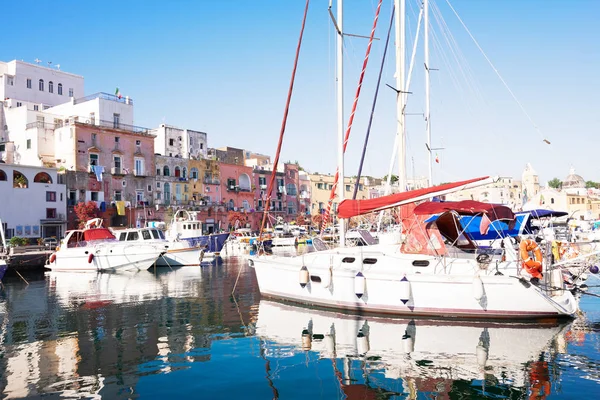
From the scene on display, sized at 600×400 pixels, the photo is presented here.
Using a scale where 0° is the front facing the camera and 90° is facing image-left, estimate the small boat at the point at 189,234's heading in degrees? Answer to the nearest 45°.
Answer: approximately 270°

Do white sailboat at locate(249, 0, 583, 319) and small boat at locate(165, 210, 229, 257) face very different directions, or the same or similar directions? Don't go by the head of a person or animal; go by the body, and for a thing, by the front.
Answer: very different directions

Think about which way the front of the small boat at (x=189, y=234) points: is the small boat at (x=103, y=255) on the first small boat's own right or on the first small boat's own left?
on the first small boat's own right

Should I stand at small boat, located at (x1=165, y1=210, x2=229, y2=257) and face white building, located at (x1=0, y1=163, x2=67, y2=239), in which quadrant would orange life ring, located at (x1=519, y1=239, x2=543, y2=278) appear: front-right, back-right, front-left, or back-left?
back-left

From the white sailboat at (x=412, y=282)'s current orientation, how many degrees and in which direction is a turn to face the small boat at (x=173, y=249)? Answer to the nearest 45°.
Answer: approximately 45° to its right

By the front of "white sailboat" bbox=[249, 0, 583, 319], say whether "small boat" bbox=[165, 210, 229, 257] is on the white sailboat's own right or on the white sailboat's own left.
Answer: on the white sailboat's own right

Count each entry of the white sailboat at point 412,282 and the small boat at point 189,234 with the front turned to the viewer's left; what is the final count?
1
